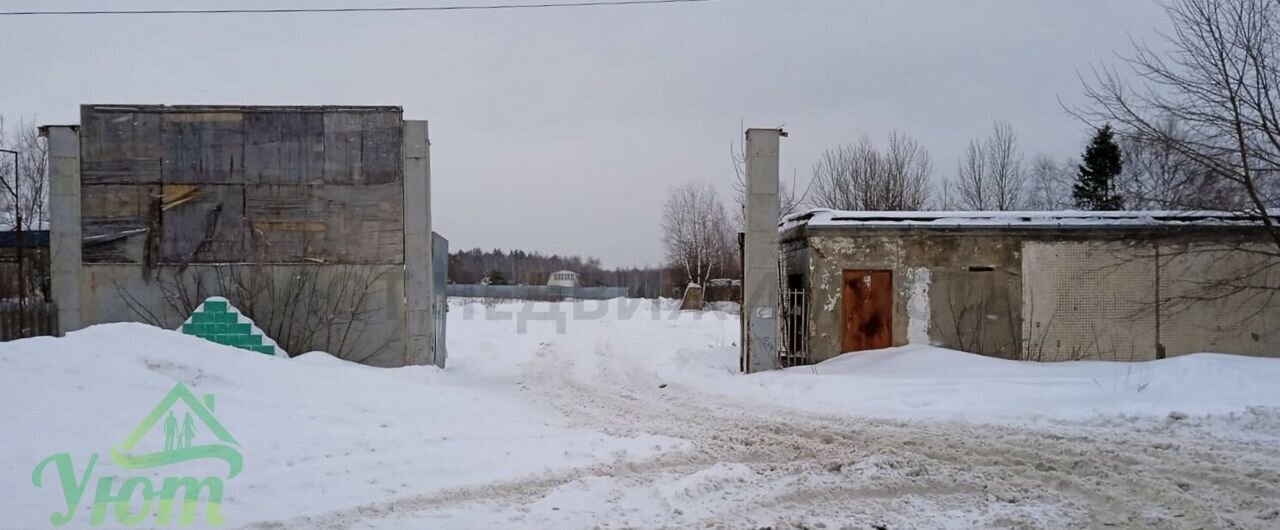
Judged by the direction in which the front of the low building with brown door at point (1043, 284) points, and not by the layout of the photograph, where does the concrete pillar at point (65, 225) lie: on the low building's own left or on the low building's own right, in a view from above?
on the low building's own right

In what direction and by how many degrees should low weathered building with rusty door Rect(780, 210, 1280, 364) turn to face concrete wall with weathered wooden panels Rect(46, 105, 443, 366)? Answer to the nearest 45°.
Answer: approximately 45° to its right

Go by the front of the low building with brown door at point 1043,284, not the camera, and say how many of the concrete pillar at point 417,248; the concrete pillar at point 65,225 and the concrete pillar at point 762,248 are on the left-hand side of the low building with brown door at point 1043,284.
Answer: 0

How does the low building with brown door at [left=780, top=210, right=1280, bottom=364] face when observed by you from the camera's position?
facing the viewer

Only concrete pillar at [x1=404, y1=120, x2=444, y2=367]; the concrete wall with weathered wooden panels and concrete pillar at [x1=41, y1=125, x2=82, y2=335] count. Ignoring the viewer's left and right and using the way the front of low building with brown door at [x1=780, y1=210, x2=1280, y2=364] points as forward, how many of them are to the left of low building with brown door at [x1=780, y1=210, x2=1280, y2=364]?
0

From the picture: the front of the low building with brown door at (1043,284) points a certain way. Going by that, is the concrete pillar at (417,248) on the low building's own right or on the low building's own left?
on the low building's own right

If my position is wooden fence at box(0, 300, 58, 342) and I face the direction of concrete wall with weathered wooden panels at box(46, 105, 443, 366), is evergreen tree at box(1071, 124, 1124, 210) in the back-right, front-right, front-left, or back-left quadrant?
front-left

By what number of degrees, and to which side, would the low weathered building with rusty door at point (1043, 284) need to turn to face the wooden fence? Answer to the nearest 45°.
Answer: approximately 45° to its right

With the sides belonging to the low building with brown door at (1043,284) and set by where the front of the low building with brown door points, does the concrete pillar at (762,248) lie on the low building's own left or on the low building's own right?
on the low building's own right

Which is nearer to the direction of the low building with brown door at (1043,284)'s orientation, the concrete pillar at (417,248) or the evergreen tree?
the concrete pillar

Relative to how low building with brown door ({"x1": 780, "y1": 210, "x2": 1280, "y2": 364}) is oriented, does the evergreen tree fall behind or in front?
behind
